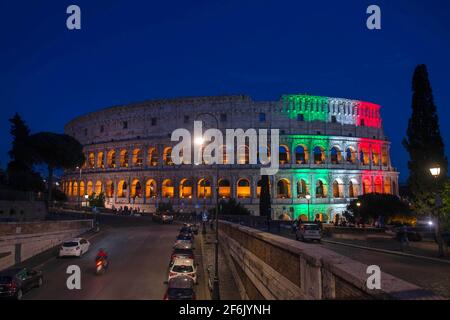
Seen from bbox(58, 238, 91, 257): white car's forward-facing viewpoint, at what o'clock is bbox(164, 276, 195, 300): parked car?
The parked car is roughly at 4 o'clock from the white car.

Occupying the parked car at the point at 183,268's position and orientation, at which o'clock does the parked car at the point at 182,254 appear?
the parked car at the point at 182,254 is roughly at 12 o'clock from the parked car at the point at 183,268.

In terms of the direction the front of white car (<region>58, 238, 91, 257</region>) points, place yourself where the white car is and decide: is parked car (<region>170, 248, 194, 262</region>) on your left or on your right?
on your right

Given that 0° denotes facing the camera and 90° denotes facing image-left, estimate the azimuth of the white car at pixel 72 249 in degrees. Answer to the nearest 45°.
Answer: approximately 225°

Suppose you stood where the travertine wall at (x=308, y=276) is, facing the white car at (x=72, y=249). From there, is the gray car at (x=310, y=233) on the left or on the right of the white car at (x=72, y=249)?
right

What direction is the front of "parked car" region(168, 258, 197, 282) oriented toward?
away from the camera

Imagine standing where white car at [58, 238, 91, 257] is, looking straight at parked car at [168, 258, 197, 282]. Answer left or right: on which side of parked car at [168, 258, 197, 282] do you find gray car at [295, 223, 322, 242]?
left

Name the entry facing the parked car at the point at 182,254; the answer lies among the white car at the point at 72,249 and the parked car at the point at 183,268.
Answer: the parked car at the point at 183,268

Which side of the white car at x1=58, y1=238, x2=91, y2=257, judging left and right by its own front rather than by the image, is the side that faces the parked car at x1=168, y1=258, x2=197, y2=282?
right
